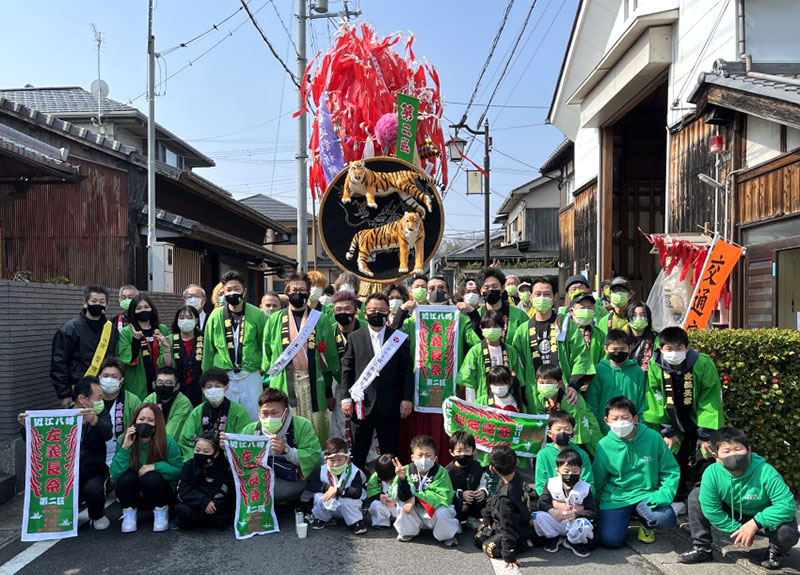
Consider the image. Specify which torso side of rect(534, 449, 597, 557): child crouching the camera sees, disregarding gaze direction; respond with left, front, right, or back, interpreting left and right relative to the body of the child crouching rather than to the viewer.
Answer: front

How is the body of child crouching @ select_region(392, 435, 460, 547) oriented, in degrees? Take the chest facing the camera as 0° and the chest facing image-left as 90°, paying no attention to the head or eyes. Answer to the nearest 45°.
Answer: approximately 0°

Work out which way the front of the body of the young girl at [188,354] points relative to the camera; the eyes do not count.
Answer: toward the camera

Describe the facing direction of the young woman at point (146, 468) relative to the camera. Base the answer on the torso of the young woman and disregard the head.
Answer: toward the camera

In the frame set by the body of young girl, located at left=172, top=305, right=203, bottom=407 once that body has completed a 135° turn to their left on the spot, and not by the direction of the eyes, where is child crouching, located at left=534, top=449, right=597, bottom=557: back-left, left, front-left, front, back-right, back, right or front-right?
right

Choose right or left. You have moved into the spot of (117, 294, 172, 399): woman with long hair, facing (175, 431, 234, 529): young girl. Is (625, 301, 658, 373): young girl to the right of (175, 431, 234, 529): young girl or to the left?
left

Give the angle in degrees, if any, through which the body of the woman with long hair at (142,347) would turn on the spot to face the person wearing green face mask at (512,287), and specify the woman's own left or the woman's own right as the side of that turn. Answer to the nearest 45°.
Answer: approximately 90° to the woman's own left

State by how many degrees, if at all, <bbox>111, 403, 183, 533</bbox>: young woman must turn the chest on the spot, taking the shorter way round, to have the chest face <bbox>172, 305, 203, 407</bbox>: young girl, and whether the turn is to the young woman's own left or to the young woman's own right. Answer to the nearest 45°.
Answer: approximately 180°

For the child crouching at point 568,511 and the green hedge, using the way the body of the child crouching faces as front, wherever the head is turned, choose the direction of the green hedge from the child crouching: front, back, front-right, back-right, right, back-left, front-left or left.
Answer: back-left
